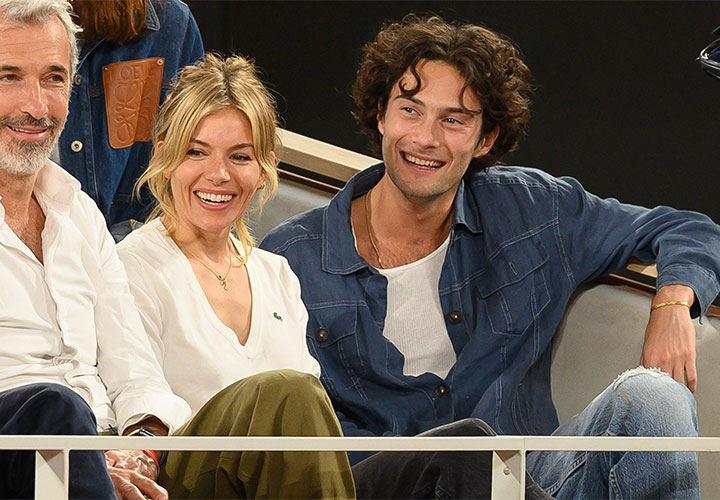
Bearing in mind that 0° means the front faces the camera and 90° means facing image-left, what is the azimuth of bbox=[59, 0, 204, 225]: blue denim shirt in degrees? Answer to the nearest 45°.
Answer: approximately 45°

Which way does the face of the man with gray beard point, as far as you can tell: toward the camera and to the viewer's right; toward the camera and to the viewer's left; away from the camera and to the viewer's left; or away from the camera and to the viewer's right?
toward the camera and to the viewer's right
